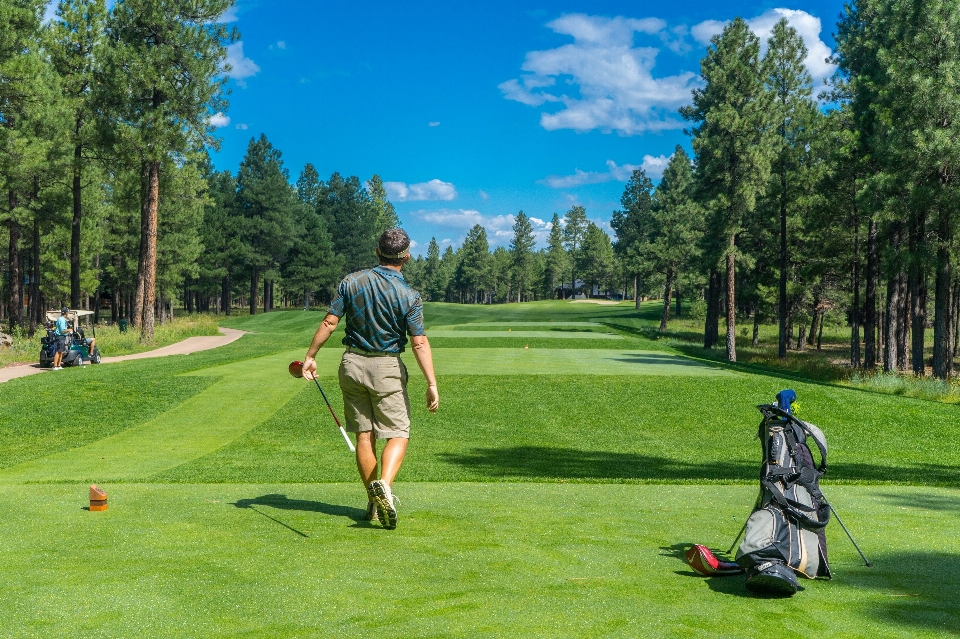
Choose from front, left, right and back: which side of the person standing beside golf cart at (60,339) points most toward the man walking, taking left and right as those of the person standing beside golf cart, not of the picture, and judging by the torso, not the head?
right

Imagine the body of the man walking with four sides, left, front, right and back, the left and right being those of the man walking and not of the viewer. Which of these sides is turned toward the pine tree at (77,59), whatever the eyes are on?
front

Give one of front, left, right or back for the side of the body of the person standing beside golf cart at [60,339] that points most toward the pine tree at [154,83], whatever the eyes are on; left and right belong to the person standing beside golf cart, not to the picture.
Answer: left

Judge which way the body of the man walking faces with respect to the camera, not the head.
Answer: away from the camera

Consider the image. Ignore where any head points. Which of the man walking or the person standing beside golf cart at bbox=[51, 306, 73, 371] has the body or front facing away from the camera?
the man walking

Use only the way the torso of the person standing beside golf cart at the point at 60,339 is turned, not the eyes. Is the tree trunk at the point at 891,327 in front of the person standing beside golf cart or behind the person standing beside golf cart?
in front

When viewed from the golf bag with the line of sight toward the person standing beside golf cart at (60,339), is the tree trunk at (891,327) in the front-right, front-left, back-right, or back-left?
front-right

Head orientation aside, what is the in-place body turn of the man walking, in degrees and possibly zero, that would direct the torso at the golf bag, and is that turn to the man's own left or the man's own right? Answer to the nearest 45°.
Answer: approximately 135° to the man's own right

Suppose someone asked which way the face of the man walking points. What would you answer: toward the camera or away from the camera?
away from the camera

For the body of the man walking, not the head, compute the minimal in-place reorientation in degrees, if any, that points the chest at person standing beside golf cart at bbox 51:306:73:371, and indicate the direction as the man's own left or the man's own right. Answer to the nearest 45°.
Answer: approximately 45° to the man's own left

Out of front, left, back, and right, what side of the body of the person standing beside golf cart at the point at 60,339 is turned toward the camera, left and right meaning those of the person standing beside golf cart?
right
